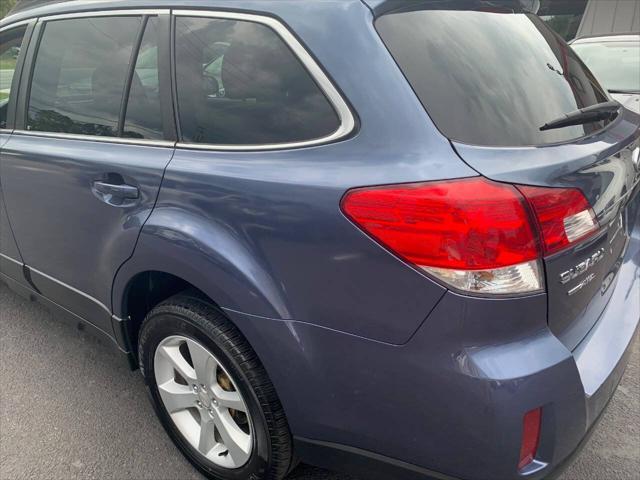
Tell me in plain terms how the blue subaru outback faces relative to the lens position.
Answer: facing away from the viewer and to the left of the viewer

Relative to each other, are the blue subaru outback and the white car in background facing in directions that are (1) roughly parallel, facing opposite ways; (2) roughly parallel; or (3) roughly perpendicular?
roughly perpendicular

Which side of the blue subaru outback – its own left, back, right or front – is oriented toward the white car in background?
right

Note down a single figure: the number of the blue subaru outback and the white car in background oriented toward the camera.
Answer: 1

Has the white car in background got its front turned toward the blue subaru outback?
yes
